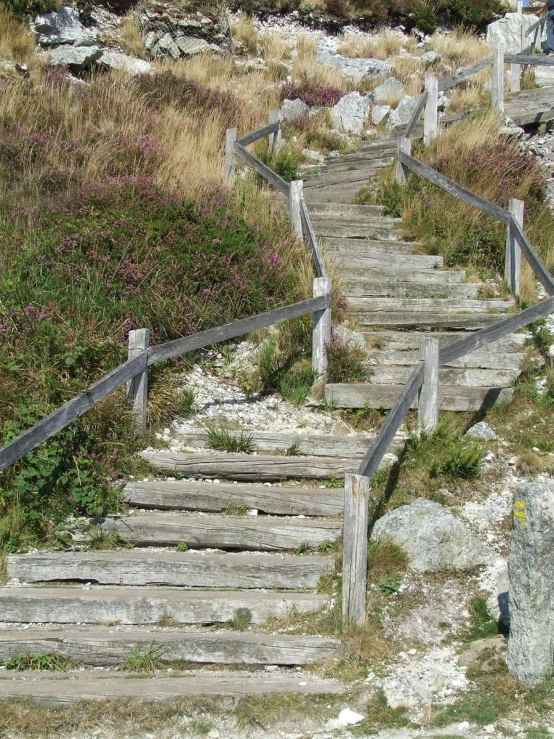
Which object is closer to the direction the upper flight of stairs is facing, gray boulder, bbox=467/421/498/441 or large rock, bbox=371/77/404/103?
the gray boulder

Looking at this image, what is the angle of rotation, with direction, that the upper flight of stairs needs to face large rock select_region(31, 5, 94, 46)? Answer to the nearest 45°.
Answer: approximately 135° to its right

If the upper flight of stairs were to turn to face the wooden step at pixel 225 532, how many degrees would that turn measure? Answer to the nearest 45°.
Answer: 0° — it already faces it

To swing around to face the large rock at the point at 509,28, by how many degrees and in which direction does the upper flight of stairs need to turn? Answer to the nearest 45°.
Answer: approximately 180°

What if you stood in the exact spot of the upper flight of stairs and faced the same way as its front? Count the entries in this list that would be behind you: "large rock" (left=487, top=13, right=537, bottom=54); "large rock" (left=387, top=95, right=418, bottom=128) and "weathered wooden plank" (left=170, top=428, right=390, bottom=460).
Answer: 2

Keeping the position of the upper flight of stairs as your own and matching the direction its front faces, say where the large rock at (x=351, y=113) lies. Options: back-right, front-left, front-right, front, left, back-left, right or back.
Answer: back

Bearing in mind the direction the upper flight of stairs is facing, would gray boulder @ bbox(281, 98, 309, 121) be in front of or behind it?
behind

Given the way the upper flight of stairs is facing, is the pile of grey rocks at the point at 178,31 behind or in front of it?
behind

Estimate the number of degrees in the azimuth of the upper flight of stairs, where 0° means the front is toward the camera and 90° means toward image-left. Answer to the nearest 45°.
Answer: approximately 0°

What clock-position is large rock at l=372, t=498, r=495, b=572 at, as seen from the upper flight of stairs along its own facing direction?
The large rock is roughly at 12 o'clock from the upper flight of stairs.
